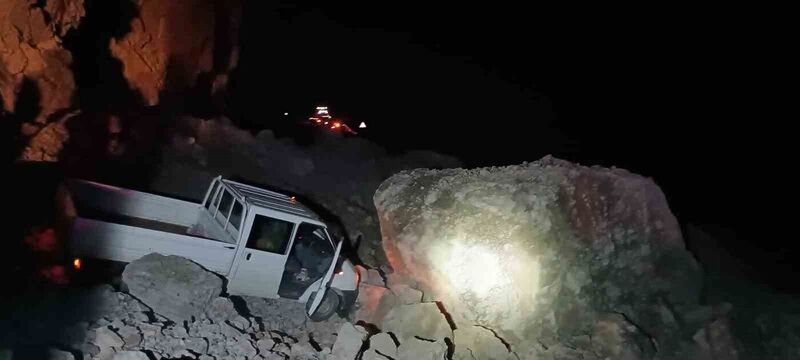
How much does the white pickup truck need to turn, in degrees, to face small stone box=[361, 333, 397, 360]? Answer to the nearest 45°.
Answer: approximately 45° to its right

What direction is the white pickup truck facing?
to the viewer's right

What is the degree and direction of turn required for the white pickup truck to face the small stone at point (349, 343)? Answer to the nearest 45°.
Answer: approximately 45° to its right

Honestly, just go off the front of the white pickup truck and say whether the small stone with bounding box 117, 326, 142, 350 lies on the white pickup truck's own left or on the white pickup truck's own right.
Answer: on the white pickup truck's own right

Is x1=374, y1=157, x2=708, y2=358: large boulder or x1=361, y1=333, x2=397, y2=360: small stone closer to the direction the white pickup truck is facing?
the large boulder

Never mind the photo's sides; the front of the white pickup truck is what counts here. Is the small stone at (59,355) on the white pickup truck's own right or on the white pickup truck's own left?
on the white pickup truck's own right

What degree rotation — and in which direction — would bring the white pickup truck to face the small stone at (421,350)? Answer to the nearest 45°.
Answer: approximately 45° to its right

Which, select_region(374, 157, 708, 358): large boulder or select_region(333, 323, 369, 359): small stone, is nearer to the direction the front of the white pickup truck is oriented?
the large boulder
